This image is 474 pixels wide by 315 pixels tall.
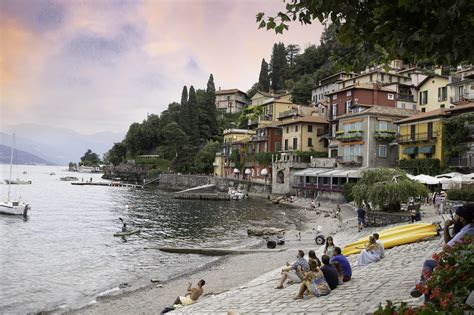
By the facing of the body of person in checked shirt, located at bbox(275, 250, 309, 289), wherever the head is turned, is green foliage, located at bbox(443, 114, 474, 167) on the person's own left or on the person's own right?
on the person's own right

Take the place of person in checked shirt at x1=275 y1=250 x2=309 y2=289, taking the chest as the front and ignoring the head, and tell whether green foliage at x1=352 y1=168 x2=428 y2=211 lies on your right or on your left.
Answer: on your right

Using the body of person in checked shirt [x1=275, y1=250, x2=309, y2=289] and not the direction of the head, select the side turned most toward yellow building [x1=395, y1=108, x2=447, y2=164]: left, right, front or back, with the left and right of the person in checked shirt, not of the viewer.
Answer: right

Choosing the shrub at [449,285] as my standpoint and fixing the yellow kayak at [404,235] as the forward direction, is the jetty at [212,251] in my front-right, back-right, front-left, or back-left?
front-left

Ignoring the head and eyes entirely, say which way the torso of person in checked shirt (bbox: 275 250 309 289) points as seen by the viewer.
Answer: to the viewer's left

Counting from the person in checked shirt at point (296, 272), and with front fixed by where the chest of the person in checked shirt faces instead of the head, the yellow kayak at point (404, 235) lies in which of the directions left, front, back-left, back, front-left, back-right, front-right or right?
back-right

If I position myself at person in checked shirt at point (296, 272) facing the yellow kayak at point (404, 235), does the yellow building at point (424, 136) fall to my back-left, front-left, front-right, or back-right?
front-left
